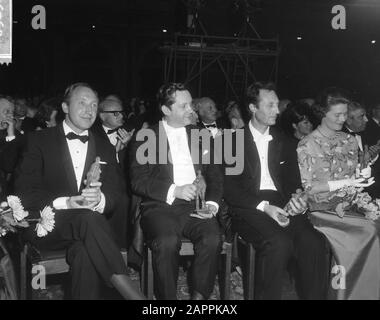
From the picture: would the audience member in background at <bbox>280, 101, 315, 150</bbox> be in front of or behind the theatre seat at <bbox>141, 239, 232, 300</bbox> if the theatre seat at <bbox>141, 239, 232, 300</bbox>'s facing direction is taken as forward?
behind

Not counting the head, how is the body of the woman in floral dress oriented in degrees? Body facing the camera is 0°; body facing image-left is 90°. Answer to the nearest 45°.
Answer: approximately 315°

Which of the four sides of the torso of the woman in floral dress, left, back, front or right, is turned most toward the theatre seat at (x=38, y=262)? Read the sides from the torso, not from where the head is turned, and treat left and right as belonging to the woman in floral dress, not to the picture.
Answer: right

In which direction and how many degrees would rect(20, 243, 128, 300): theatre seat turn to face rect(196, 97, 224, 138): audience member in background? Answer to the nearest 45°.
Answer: approximately 135° to its left

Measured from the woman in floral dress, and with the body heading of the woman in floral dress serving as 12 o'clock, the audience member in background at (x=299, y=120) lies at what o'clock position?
The audience member in background is roughly at 7 o'clock from the woman in floral dress.

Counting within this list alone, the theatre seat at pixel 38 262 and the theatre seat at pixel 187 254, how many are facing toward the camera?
2

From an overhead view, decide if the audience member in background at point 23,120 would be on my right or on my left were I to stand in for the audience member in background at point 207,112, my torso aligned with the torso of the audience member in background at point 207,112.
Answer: on my right
